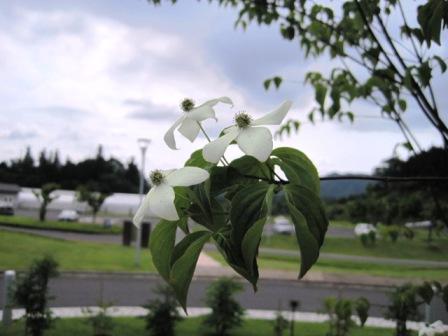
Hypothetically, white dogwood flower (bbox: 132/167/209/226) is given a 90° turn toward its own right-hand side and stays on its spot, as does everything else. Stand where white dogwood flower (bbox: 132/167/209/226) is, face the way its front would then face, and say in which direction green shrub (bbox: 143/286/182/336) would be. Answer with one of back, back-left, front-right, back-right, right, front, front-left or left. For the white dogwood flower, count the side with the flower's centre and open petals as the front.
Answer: front-right

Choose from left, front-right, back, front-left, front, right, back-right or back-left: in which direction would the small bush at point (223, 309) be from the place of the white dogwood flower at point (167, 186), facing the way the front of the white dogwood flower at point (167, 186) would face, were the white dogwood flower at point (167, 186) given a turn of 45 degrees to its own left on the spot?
back

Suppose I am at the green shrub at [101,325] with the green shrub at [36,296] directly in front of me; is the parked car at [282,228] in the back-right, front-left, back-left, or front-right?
back-right

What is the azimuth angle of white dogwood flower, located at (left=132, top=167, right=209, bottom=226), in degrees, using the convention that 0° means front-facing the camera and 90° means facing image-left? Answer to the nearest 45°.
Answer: approximately 45°

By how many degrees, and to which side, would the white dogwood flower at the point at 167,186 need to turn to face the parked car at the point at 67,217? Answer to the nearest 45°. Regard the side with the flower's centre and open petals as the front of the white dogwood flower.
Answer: approximately 135° to its right

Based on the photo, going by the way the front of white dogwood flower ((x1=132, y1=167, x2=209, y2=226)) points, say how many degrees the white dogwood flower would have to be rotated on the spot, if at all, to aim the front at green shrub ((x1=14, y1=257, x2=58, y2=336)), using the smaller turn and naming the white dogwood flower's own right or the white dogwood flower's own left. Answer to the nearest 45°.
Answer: approximately 135° to the white dogwood flower's own right

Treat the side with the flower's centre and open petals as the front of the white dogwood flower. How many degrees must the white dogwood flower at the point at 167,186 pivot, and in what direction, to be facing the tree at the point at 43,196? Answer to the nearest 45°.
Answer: approximately 135° to its right

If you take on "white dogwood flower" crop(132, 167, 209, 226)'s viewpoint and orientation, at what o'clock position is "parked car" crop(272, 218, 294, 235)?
The parked car is roughly at 5 o'clock from the white dogwood flower.

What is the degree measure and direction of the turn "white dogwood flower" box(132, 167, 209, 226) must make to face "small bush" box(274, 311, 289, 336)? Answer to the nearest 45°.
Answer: approximately 135° to its right

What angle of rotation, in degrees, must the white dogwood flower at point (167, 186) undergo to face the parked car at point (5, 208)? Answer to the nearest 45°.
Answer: approximately 135° to its right

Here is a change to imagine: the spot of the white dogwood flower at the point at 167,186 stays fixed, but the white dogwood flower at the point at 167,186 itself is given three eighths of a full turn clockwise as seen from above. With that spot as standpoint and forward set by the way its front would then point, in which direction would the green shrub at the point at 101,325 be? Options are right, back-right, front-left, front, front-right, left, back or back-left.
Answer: front
